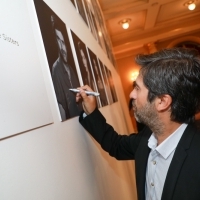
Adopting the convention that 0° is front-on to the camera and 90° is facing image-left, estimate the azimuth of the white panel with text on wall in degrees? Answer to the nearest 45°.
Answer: approximately 315°

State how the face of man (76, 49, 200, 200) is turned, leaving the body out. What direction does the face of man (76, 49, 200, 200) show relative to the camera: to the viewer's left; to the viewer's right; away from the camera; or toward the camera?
to the viewer's left

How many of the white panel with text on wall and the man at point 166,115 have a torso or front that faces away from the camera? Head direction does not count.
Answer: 0

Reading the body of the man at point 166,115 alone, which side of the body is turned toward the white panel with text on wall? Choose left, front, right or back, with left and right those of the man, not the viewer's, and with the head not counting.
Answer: front

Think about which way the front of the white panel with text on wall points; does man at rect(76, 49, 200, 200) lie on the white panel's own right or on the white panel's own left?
on the white panel's own left

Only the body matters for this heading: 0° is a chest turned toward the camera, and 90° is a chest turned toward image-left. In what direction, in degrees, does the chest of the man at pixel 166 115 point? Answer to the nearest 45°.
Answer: approximately 45°

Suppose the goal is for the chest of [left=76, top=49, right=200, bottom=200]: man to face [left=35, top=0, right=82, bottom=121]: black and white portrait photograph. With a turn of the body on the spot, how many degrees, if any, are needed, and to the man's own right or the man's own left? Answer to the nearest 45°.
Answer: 0° — they already face it
